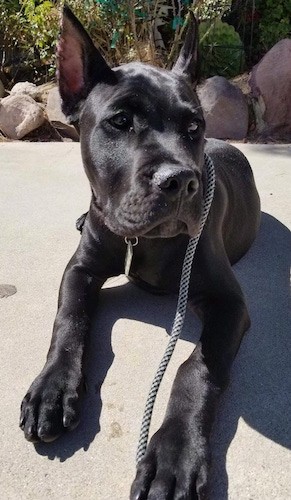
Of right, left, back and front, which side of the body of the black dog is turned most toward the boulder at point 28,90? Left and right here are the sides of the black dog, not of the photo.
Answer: back

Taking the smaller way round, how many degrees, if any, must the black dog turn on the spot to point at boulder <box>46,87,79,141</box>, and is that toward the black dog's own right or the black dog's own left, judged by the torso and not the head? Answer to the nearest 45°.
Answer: approximately 180°

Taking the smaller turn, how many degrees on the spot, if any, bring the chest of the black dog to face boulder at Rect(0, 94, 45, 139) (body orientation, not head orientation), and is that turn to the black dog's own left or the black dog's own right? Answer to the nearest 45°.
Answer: approximately 180°

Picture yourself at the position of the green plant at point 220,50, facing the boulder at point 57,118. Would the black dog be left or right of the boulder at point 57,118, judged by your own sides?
left

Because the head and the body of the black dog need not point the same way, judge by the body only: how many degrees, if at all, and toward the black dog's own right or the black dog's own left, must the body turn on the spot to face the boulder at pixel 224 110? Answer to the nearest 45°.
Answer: approximately 180°

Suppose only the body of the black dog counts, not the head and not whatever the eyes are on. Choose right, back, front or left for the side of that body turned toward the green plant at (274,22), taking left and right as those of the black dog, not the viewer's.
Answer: back

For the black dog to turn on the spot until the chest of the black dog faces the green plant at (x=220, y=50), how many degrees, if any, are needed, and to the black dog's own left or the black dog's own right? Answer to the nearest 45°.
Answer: approximately 180°

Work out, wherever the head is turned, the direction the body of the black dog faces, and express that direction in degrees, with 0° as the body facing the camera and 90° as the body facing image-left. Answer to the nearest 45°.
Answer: approximately 0°
